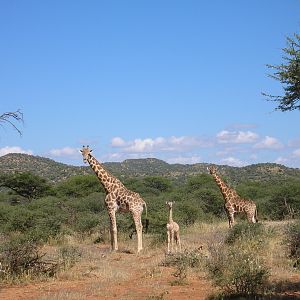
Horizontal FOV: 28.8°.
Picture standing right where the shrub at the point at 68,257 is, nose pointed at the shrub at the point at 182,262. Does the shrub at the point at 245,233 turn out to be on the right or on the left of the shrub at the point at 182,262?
left

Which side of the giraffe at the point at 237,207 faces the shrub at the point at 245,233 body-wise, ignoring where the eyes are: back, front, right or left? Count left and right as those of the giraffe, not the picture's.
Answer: left

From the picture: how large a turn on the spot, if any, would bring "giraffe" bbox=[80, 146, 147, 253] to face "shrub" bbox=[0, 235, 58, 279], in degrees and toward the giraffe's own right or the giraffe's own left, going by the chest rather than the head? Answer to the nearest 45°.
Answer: approximately 45° to the giraffe's own left

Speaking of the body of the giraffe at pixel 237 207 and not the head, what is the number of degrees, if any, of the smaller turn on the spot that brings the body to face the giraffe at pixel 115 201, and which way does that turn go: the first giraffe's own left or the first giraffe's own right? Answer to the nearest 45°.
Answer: approximately 45° to the first giraffe's own left

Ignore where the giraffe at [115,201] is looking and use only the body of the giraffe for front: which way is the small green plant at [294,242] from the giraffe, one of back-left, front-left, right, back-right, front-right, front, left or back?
back-left

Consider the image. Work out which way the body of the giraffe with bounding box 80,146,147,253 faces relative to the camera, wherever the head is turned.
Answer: to the viewer's left

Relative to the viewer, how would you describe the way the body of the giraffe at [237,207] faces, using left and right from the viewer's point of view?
facing to the left of the viewer

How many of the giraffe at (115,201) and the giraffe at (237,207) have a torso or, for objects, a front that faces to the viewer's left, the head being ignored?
2

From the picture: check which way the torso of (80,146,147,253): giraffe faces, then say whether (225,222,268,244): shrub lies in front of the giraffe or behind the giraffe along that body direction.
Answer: behind

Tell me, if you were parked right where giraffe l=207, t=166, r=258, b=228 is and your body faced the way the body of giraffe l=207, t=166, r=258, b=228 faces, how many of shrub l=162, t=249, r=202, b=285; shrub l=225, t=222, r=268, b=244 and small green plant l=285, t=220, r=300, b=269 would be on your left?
3

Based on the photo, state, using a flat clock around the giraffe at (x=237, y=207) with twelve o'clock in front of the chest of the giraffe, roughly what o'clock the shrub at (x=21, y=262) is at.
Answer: The shrub is roughly at 10 o'clock from the giraffe.

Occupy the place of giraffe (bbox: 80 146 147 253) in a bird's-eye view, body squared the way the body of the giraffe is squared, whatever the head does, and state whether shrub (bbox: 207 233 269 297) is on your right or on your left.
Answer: on your left
